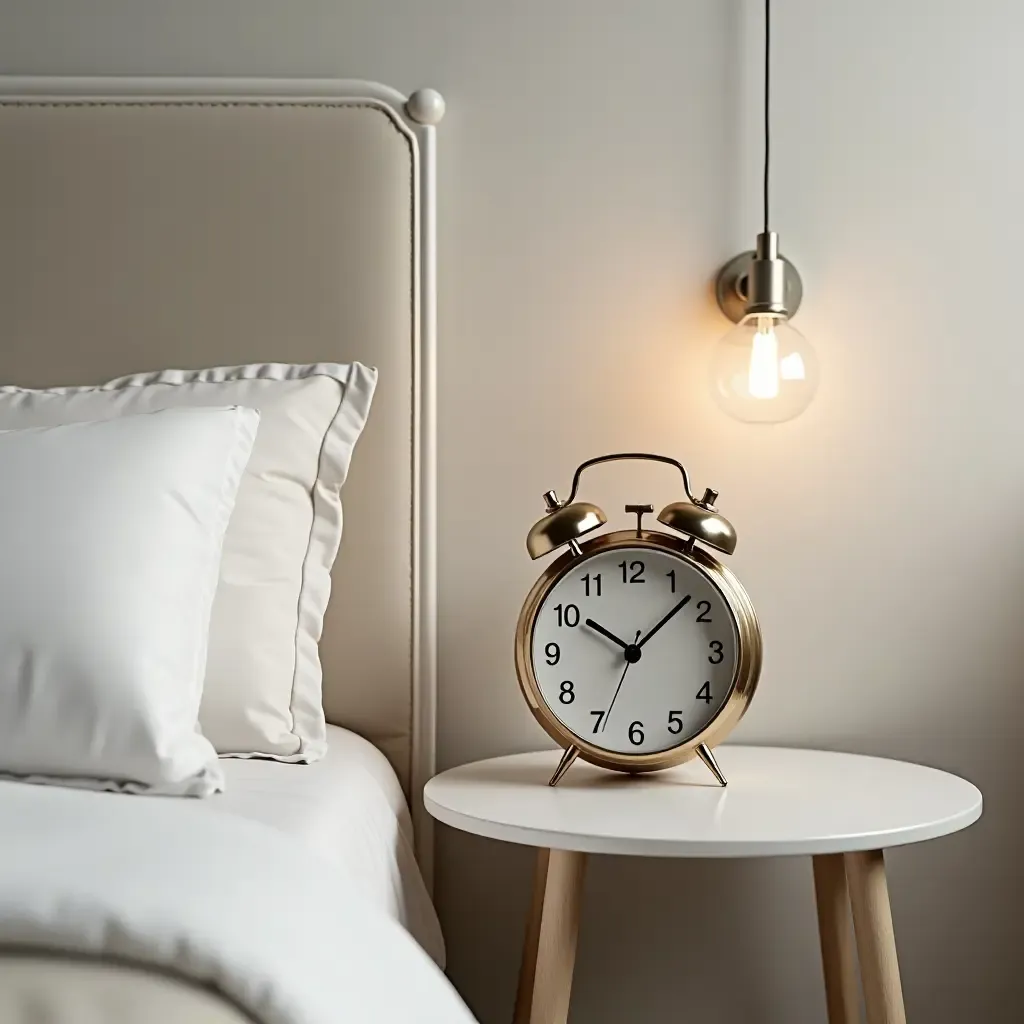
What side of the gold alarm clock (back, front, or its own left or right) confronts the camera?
front

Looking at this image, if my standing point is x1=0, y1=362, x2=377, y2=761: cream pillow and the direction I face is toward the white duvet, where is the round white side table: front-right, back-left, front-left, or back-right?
front-left

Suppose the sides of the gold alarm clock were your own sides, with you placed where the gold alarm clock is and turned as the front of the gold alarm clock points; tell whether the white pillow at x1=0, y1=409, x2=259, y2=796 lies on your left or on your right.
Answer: on your right

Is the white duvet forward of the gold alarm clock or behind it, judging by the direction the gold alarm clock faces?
forward
